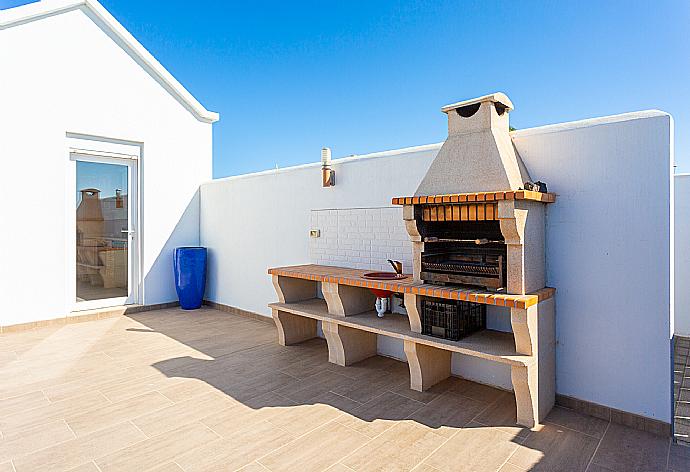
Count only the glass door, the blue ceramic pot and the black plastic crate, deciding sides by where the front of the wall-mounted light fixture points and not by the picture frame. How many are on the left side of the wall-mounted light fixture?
1

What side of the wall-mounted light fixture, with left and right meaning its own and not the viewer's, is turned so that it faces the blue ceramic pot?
right

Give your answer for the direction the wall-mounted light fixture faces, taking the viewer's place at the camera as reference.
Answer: facing the viewer and to the left of the viewer

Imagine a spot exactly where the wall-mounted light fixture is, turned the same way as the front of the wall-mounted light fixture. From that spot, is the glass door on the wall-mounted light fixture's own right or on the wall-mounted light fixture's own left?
on the wall-mounted light fixture's own right

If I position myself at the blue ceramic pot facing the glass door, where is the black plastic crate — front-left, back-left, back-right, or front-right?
back-left

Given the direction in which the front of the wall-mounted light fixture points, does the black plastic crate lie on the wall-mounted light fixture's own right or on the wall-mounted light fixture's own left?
on the wall-mounted light fixture's own left
